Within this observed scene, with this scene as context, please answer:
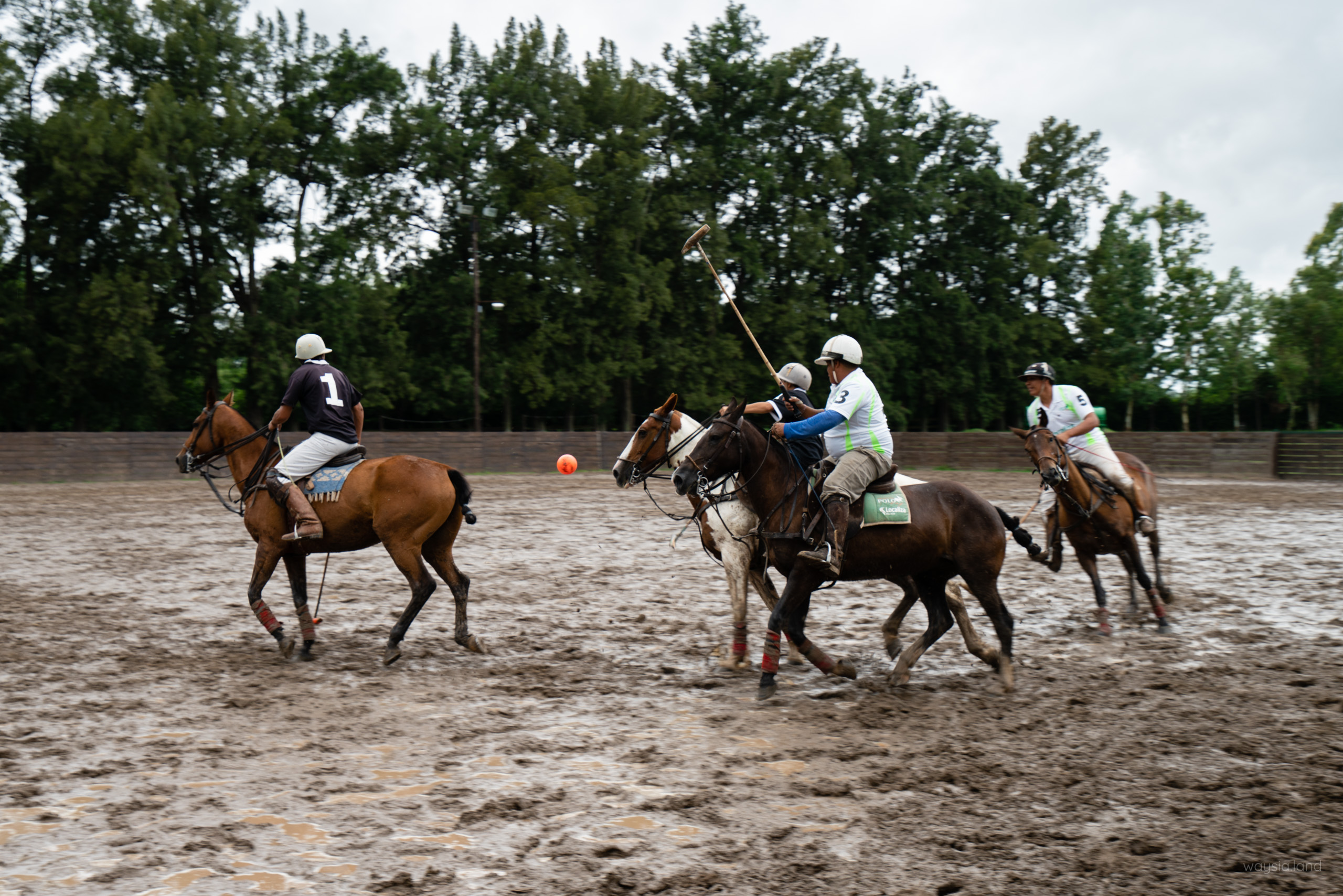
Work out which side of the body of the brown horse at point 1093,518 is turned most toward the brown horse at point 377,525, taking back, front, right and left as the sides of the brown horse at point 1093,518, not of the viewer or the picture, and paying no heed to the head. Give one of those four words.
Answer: front

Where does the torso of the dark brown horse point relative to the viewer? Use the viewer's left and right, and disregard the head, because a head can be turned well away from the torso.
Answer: facing to the left of the viewer

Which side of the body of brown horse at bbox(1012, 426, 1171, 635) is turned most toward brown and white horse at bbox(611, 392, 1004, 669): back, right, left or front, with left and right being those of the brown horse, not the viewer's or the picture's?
front

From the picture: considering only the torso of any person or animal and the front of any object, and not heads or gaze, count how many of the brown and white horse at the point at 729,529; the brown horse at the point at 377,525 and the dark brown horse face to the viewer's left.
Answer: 3

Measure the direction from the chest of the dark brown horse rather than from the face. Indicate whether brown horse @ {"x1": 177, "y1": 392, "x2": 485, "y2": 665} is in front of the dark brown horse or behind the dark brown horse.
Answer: in front

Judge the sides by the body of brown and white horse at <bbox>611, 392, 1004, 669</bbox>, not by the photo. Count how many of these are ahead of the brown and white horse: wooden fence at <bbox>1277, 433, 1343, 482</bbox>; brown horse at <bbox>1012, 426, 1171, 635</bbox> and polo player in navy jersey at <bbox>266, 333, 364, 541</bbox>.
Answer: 1

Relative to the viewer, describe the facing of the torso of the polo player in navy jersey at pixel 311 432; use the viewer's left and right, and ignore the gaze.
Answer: facing away from the viewer and to the left of the viewer

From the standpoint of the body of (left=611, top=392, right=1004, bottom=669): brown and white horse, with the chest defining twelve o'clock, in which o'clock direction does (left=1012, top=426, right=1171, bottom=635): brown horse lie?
The brown horse is roughly at 5 o'clock from the brown and white horse.

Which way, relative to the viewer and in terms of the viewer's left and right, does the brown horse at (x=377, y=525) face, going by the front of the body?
facing to the left of the viewer

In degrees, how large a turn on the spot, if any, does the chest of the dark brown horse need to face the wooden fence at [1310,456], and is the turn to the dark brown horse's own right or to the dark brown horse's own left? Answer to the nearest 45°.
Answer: approximately 135° to the dark brown horse's own right

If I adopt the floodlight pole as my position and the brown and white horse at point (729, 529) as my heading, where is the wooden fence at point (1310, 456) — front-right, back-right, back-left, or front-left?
front-left

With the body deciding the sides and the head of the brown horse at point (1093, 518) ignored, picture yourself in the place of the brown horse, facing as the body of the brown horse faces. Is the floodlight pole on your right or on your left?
on your right

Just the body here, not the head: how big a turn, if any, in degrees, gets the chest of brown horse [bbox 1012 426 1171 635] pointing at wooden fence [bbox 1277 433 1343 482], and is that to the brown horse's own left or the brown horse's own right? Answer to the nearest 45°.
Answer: approximately 135° to the brown horse's own right

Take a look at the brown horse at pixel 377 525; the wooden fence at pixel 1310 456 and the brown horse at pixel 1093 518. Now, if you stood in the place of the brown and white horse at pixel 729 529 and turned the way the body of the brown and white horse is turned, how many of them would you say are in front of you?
1

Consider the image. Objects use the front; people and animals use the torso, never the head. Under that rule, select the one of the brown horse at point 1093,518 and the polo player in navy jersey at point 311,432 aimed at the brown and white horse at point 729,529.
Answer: the brown horse

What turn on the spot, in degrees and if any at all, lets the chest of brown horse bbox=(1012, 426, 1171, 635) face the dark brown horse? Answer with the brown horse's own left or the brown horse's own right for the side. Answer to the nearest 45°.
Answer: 0° — it already faces it

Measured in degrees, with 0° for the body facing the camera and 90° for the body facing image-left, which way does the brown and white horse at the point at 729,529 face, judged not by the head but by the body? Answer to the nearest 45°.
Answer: approximately 90°

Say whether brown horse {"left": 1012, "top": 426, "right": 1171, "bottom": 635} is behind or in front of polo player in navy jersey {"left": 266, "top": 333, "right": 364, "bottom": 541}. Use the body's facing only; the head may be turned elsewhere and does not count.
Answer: behind
